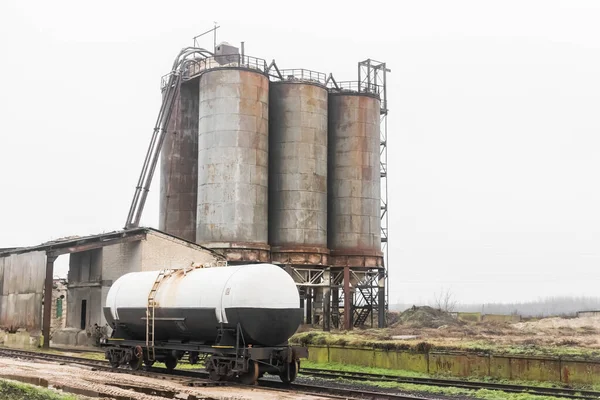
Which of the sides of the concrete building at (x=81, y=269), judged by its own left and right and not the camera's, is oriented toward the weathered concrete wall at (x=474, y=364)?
left

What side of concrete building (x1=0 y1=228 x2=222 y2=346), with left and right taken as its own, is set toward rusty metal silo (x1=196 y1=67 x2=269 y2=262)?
back

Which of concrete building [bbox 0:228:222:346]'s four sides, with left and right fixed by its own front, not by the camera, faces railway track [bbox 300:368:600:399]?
left

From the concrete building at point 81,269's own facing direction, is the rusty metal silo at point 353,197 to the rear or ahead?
to the rear

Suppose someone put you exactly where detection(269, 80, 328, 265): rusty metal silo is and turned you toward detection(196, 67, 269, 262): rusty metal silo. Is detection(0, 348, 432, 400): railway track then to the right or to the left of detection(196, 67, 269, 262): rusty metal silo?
left

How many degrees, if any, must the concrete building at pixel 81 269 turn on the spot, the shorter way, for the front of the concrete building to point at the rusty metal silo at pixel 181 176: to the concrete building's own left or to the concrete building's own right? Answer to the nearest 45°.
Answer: approximately 180°

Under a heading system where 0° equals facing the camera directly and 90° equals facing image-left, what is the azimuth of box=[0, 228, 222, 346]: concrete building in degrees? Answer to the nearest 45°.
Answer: approximately 45°
